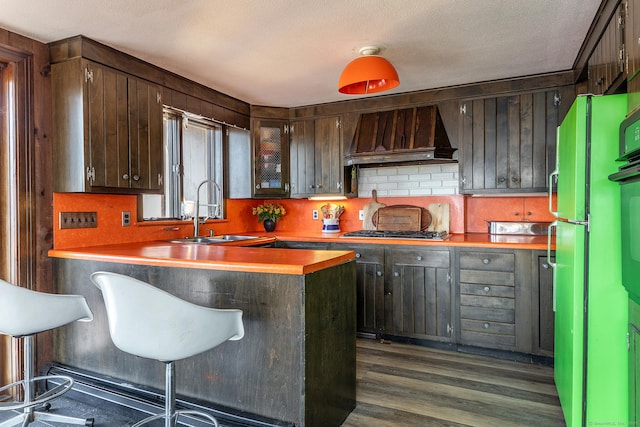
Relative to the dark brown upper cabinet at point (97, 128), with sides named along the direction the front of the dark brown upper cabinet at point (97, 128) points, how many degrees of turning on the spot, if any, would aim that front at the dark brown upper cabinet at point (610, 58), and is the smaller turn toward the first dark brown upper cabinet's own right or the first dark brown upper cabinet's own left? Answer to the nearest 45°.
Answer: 0° — it already faces it

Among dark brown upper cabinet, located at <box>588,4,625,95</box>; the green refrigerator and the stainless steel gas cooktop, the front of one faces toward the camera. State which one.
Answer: the stainless steel gas cooktop

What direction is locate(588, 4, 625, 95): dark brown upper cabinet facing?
to the viewer's left

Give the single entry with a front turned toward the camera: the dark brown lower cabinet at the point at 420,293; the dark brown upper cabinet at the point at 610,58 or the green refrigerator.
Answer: the dark brown lower cabinet

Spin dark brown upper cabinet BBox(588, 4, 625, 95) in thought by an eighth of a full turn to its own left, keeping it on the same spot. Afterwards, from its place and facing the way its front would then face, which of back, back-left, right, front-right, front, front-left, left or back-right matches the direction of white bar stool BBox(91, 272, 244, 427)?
front

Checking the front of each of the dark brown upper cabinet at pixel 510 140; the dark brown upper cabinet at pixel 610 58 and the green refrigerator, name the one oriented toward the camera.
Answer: the dark brown upper cabinet at pixel 510 140

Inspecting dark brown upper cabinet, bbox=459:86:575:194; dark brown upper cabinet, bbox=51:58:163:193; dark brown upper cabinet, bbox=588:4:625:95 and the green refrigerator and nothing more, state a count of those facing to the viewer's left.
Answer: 2

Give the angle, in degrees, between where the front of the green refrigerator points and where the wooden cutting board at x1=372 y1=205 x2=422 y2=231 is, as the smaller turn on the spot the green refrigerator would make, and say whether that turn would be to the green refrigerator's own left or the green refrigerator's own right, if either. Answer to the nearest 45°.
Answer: approximately 45° to the green refrigerator's own right

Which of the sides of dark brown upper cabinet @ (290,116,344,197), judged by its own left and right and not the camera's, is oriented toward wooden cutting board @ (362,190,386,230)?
left

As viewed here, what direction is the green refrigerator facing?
to the viewer's left

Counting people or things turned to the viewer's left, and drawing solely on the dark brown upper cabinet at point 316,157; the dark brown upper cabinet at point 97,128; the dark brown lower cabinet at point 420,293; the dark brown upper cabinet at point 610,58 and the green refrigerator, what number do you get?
2
